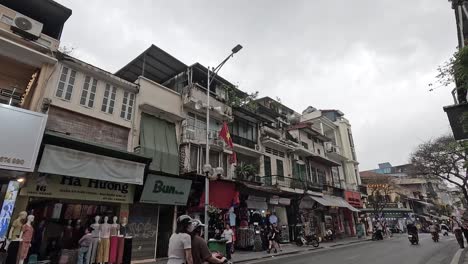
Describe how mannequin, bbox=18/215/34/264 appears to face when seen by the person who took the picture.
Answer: facing the viewer and to the right of the viewer

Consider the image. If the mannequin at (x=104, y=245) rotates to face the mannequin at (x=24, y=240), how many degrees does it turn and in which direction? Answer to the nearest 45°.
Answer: approximately 90° to its right

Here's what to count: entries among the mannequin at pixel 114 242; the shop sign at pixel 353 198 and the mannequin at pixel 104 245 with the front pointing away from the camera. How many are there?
0

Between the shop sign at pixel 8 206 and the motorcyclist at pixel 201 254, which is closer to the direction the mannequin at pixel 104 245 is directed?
the motorcyclist

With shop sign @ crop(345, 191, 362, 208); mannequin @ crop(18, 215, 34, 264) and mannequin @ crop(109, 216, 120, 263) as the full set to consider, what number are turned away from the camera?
0

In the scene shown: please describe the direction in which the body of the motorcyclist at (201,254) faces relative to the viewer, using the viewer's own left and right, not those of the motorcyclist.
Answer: facing away from the viewer and to the right of the viewer

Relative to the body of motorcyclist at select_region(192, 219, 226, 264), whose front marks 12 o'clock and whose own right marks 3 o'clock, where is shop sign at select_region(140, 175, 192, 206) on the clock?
The shop sign is roughly at 10 o'clock from the motorcyclist.

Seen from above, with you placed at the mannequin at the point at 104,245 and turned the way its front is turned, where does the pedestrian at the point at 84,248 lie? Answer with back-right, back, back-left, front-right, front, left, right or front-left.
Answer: right

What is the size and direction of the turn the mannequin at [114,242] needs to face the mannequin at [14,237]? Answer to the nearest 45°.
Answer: approximately 90° to its right

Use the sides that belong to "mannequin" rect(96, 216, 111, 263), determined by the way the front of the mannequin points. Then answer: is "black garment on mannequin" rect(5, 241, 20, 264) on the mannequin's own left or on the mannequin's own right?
on the mannequin's own right

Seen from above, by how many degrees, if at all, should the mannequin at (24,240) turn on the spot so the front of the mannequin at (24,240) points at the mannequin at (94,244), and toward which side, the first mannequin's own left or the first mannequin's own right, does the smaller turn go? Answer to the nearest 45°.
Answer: approximately 45° to the first mannequin's own left

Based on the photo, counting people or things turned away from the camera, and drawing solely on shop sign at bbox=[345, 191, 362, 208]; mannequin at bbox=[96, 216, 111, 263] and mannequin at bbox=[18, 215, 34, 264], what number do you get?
0
